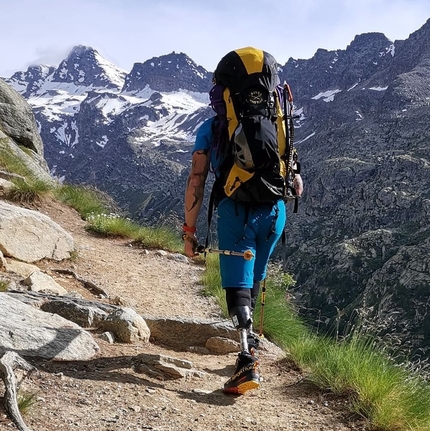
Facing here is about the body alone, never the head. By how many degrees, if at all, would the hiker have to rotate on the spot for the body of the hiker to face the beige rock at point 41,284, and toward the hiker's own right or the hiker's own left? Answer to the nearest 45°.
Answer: approximately 45° to the hiker's own left

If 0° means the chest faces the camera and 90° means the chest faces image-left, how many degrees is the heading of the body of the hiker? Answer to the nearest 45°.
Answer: approximately 180°

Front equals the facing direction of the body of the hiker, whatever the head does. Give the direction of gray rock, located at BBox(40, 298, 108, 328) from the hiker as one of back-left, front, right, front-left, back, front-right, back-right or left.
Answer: front-left

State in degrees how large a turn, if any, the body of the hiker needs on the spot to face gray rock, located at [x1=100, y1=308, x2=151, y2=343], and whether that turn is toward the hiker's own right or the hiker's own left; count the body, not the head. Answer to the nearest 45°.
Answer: approximately 45° to the hiker's own left

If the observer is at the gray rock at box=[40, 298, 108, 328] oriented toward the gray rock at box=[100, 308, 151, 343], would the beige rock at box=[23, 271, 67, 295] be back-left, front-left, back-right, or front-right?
back-left

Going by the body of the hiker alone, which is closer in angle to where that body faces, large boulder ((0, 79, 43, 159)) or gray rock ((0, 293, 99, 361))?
the large boulder

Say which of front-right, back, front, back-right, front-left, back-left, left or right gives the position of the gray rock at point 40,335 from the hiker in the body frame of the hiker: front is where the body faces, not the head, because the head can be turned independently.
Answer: left

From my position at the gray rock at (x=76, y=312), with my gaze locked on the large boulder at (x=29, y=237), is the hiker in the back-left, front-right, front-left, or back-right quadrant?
back-right
